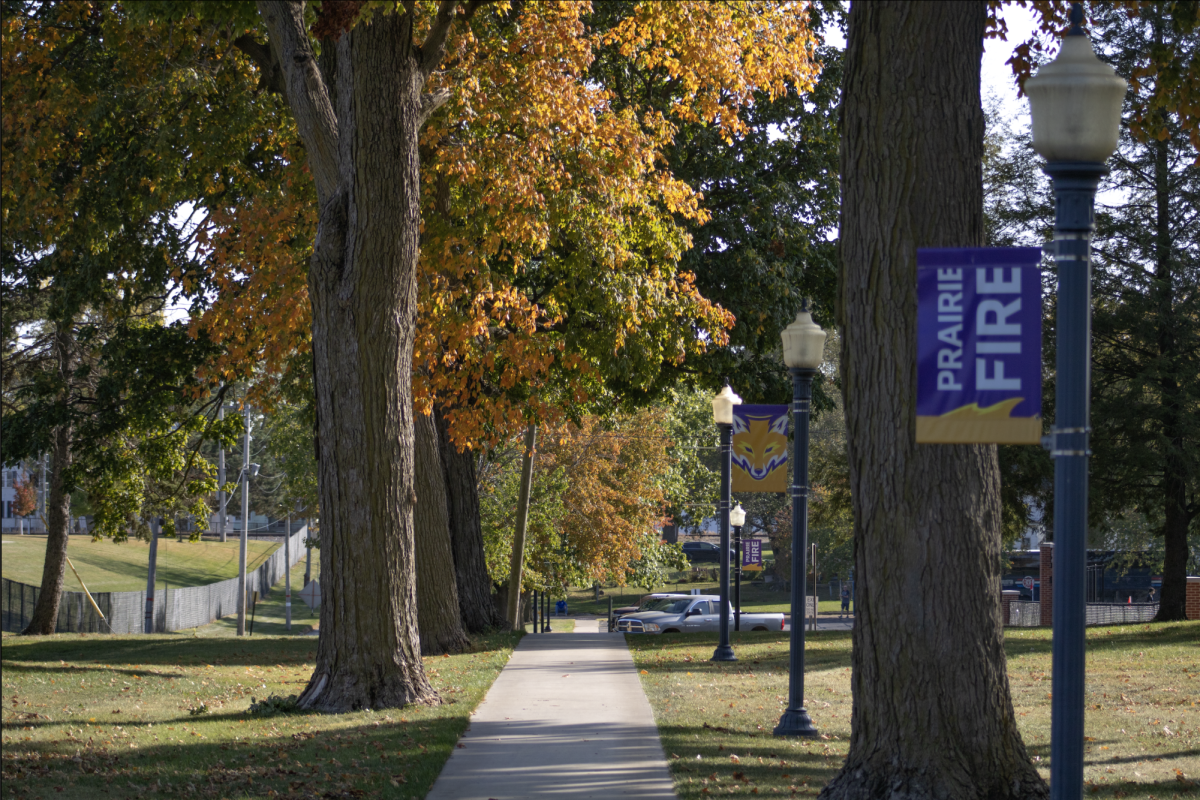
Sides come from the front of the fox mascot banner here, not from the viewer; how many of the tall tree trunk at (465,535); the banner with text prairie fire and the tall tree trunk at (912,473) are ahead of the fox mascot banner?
2

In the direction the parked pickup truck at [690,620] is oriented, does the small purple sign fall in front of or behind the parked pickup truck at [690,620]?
behind

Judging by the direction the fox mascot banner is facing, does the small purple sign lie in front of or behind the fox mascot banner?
behind

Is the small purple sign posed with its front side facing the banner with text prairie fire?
yes

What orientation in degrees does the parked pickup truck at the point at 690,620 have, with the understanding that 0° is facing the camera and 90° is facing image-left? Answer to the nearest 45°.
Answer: approximately 45°

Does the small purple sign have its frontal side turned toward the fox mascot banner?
yes

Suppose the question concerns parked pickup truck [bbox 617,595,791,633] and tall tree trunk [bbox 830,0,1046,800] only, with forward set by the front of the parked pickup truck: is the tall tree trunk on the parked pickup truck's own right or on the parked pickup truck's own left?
on the parked pickup truck's own left

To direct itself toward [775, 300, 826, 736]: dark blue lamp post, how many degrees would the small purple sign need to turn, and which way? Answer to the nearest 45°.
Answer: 0° — it already faces it

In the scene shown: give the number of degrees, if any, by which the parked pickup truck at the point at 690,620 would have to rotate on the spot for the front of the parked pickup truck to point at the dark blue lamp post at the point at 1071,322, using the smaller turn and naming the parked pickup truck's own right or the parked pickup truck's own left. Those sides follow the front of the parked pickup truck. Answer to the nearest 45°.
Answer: approximately 45° to the parked pickup truck's own left

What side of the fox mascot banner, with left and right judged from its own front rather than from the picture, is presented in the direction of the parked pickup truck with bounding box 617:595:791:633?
back

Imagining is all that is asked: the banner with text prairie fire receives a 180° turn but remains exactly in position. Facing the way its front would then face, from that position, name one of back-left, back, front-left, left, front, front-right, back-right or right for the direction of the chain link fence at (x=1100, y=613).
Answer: front
